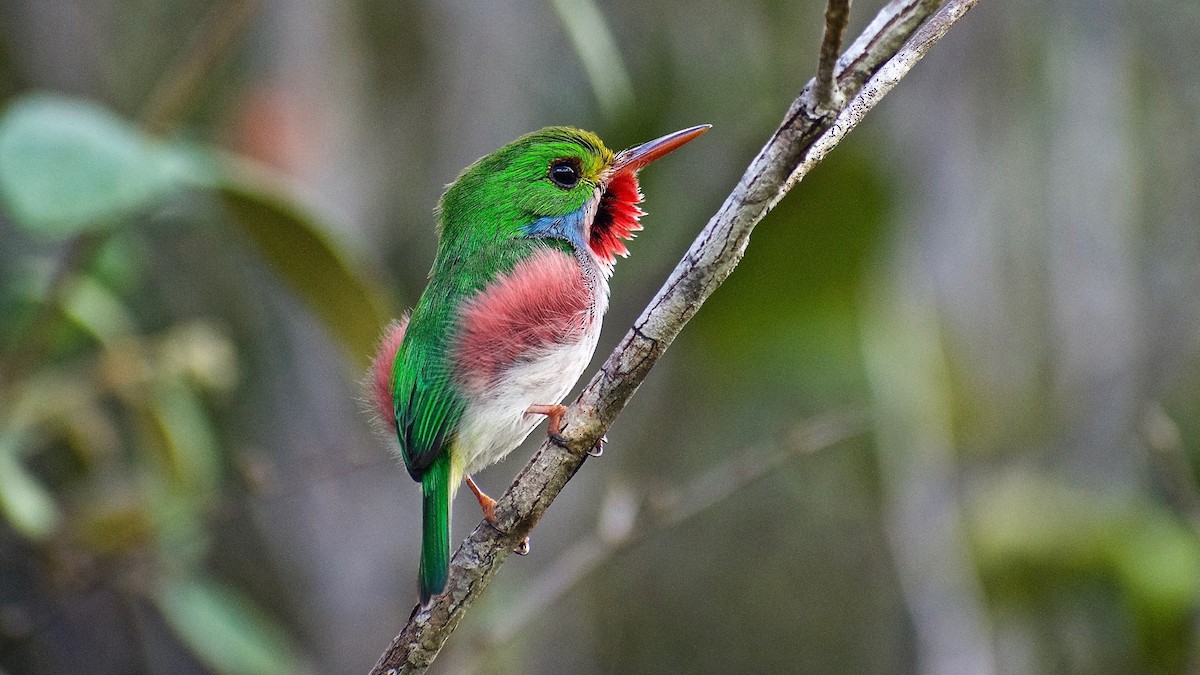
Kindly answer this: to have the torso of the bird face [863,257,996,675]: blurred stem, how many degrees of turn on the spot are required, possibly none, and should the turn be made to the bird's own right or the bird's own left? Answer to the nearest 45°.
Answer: approximately 45° to the bird's own left

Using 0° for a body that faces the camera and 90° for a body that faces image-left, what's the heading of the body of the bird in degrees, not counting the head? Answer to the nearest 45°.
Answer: approximately 270°

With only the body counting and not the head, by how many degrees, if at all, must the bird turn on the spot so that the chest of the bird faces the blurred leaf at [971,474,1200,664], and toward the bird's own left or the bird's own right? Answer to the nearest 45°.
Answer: approximately 45° to the bird's own left

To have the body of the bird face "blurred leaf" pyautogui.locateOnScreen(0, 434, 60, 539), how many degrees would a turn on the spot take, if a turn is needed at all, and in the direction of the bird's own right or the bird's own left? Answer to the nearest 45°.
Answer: approximately 135° to the bird's own left

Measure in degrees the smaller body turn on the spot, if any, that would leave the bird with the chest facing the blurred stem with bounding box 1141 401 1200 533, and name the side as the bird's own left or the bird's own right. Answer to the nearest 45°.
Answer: approximately 45° to the bird's own left

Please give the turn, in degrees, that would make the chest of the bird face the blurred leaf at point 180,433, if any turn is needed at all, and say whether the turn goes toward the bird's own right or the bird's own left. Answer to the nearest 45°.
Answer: approximately 135° to the bird's own left

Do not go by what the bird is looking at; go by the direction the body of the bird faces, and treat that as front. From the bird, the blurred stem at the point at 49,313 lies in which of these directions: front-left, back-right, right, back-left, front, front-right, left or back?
back-left
